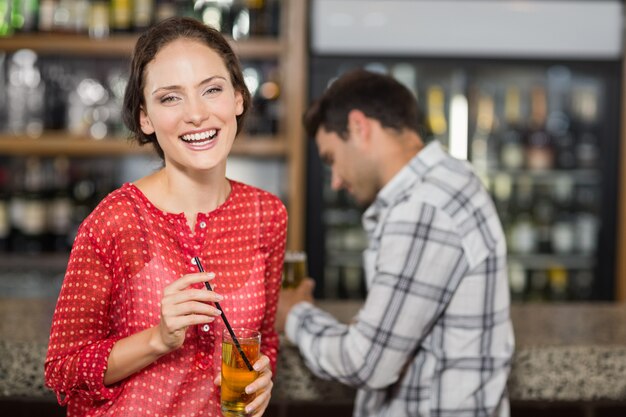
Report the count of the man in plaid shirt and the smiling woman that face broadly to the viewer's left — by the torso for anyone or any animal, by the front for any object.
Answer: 1

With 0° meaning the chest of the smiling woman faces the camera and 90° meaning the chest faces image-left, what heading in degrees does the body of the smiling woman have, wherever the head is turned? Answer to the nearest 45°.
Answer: approximately 0°

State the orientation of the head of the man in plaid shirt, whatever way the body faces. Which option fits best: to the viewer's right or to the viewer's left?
to the viewer's left

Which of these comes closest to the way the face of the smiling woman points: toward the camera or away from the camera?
toward the camera

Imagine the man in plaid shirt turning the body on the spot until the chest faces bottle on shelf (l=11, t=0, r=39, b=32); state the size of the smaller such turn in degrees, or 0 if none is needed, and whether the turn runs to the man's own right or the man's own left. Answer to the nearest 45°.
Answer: approximately 45° to the man's own right

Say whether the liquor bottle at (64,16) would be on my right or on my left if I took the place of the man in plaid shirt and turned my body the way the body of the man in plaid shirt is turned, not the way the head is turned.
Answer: on my right

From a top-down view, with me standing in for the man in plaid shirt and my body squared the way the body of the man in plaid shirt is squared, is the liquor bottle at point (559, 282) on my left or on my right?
on my right

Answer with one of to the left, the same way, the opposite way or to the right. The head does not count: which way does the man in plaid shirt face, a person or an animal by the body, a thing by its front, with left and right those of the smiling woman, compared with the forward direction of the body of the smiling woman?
to the right

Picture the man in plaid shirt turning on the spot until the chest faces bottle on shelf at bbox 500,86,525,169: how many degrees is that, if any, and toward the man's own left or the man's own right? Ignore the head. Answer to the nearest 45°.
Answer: approximately 90° to the man's own right

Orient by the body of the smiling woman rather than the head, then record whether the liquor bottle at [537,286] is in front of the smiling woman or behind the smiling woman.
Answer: behind

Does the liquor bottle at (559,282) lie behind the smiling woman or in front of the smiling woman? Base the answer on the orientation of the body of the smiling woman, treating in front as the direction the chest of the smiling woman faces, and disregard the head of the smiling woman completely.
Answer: behind

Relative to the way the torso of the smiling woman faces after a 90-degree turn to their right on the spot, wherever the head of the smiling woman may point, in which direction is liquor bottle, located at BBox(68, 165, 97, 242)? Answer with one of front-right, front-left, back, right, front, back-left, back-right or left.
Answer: right

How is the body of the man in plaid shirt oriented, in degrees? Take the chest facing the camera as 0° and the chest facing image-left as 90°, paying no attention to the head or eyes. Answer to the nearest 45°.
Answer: approximately 90°
